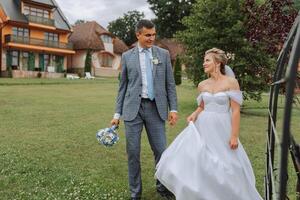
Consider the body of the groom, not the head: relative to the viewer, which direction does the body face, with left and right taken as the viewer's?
facing the viewer

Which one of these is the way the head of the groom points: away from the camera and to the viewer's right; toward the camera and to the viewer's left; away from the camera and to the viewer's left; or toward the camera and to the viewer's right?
toward the camera and to the viewer's right

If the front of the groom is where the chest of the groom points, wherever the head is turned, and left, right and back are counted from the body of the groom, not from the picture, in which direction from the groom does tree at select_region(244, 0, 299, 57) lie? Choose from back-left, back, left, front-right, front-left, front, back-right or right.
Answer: back-left

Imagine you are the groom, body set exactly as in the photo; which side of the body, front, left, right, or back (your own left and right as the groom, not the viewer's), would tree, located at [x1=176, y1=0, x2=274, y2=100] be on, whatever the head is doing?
back

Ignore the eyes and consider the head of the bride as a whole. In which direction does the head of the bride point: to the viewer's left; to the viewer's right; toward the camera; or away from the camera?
to the viewer's left

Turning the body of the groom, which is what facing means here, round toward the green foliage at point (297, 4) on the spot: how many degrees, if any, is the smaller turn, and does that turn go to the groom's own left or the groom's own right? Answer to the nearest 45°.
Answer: approximately 135° to the groom's own left

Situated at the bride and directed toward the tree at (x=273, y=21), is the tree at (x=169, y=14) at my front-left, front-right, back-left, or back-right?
front-left

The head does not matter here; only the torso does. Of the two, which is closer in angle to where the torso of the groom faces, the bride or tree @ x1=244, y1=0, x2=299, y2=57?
the bride

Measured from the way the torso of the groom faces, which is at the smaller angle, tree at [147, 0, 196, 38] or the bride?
the bride

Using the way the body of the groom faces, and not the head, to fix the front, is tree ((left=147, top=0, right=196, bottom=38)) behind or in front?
behind
